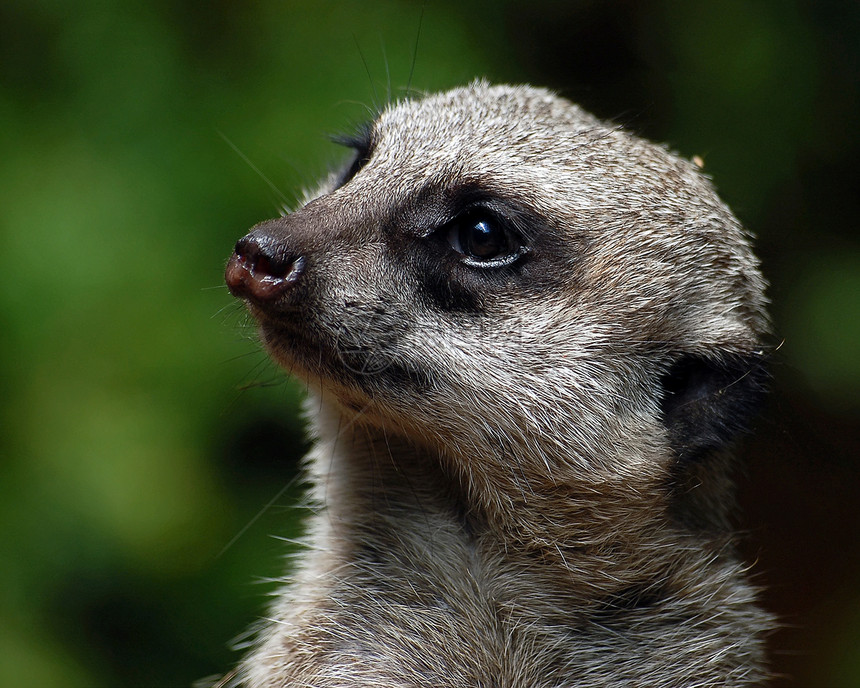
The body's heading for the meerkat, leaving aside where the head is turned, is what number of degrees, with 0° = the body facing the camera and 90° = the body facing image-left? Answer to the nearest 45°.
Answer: approximately 45°
